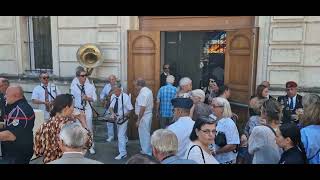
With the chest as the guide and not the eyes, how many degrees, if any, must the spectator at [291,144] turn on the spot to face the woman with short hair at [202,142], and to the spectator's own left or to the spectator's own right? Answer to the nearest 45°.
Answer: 0° — they already face them

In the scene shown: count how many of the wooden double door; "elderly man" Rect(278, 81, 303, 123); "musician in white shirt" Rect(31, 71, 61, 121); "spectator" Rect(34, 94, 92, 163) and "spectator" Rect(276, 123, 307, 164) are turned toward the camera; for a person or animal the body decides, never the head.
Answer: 3

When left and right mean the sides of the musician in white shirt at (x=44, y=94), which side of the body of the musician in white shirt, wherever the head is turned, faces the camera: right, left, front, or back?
front

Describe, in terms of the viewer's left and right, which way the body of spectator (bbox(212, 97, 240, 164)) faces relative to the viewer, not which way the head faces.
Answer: facing to the left of the viewer

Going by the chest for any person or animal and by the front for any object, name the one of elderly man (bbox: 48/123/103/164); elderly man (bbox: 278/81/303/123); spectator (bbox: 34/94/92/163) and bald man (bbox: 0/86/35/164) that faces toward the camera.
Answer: elderly man (bbox: 278/81/303/123)

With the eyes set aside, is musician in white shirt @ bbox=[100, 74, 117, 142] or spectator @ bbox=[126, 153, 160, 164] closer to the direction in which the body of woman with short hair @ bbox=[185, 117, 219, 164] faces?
the spectator

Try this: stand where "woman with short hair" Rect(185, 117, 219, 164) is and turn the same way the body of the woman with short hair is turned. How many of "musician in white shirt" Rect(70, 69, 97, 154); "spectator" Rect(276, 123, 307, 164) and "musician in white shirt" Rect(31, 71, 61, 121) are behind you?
2

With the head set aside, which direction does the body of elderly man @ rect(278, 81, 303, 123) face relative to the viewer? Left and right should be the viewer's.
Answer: facing the viewer

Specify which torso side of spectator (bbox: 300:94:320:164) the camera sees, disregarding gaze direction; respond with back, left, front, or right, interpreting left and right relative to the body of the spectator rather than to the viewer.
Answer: back

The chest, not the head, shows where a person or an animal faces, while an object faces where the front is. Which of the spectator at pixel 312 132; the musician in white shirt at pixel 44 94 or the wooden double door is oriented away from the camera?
the spectator

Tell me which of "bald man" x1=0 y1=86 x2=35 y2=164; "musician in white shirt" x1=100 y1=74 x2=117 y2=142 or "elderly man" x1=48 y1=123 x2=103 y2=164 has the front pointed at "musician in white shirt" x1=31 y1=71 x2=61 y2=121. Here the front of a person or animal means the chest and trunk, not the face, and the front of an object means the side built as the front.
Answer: the elderly man

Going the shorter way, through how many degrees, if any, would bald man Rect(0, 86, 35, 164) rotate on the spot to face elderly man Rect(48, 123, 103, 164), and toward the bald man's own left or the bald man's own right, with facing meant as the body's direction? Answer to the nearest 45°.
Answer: approximately 90° to the bald man's own left

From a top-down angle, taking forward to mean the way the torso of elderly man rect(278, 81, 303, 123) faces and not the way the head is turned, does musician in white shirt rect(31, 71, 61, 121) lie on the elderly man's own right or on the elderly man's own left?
on the elderly man's own right

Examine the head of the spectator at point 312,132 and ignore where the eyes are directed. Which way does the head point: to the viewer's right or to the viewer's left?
to the viewer's left

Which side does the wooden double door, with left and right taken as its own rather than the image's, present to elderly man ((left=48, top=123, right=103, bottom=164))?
front

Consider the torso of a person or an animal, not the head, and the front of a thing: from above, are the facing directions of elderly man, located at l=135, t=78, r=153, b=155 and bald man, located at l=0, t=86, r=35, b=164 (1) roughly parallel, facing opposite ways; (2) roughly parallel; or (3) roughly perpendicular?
roughly parallel

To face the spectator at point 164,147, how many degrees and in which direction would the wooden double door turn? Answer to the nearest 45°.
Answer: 0° — it already faces them

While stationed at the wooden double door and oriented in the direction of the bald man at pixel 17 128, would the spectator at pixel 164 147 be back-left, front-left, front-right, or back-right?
front-left

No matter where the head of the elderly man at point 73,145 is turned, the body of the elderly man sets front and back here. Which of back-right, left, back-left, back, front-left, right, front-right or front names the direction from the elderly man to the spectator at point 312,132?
right

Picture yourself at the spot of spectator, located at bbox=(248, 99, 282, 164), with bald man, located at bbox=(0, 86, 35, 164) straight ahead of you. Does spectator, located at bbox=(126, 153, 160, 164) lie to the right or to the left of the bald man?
left
